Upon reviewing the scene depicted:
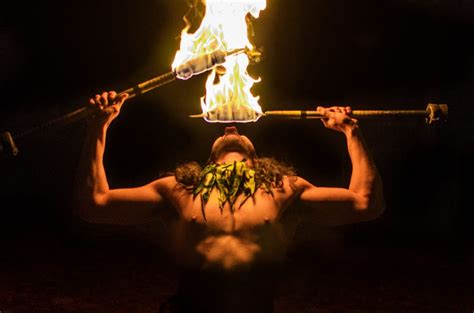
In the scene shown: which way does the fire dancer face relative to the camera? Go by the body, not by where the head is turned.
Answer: toward the camera
